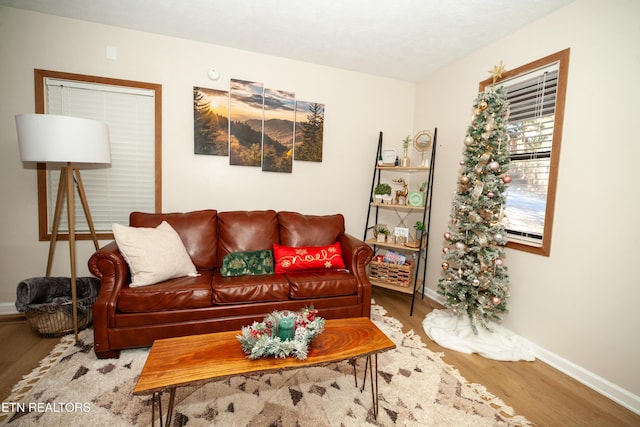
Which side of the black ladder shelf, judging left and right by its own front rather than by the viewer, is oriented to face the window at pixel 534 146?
left

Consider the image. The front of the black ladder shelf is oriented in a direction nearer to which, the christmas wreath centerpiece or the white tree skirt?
the christmas wreath centerpiece

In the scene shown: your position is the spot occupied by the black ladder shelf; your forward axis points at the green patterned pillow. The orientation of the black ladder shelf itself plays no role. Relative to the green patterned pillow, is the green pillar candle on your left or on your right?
left

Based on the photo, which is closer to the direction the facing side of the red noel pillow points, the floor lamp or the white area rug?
the white area rug

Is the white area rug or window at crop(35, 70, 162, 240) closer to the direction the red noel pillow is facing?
the white area rug

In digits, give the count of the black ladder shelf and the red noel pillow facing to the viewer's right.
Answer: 0

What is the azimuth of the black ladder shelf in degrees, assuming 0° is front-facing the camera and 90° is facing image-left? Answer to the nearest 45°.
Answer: approximately 45°

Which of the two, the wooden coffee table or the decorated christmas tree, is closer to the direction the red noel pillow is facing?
the wooden coffee table
